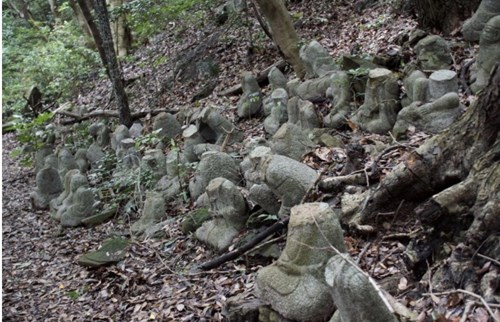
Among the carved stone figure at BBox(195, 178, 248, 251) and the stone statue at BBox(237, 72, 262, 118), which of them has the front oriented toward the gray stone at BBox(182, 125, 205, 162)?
the stone statue

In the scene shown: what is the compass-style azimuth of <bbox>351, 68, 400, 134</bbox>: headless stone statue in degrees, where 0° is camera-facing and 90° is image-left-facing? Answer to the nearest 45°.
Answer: approximately 45°

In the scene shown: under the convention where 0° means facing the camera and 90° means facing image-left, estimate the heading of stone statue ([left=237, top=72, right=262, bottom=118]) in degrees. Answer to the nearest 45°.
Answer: approximately 45°

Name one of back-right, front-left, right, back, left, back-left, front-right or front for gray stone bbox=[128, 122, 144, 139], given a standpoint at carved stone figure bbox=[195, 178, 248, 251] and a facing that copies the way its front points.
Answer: back-right

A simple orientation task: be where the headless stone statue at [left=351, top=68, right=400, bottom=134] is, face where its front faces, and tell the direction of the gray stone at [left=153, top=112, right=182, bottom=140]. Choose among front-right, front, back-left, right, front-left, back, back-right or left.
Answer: right

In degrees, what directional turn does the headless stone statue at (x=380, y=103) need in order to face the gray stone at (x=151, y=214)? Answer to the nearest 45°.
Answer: approximately 45° to its right

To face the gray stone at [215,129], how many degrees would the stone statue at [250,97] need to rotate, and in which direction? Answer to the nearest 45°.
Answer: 0° — it already faces it

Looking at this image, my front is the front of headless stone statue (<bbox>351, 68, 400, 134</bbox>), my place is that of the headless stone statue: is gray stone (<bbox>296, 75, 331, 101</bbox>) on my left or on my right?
on my right

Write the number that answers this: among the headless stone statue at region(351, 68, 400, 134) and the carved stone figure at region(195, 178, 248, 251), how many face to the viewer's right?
0

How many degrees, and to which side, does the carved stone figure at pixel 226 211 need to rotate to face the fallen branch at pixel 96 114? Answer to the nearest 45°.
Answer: approximately 135° to its right

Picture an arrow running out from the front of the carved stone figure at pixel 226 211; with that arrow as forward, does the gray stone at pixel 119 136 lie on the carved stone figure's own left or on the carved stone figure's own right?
on the carved stone figure's own right

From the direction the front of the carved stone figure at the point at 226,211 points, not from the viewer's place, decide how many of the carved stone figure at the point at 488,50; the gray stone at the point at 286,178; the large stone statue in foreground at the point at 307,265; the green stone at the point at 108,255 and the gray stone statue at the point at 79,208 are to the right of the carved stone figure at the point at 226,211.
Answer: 2

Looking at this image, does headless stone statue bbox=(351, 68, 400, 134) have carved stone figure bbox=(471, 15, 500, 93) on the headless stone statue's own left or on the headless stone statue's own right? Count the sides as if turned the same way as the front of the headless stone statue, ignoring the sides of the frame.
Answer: on the headless stone statue's own left

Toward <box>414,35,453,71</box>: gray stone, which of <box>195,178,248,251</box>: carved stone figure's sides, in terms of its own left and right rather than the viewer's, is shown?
back
